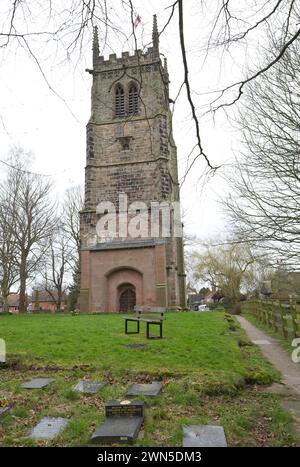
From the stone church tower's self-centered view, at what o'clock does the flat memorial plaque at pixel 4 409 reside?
The flat memorial plaque is roughly at 12 o'clock from the stone church tower.

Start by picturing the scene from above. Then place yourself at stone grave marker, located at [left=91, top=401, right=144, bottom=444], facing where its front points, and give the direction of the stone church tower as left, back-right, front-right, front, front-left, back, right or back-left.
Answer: back

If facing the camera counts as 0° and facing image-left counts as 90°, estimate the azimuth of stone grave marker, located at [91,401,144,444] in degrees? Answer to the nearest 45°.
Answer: approximately 0°

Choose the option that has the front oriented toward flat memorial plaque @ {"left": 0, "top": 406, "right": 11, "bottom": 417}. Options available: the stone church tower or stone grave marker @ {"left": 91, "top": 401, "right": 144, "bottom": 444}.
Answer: the stone church tower

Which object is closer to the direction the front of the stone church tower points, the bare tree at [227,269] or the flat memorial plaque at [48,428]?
the flat memorial plaque

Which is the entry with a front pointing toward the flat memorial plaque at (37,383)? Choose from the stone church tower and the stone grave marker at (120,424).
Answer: the stone church tower

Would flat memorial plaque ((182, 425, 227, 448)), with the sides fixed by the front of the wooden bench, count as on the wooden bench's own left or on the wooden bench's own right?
on the wooden bench's own left

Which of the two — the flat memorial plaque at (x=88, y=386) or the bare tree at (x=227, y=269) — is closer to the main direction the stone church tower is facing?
the flat memorial plaque

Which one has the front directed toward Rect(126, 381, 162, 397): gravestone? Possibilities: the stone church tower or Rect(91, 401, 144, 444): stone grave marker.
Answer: the stone church tower

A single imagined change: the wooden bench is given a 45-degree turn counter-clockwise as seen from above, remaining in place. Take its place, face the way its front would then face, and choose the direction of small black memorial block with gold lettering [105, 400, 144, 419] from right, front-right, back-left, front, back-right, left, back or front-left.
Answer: front

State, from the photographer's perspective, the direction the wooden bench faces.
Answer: facing the viewer and to the left of the viewer

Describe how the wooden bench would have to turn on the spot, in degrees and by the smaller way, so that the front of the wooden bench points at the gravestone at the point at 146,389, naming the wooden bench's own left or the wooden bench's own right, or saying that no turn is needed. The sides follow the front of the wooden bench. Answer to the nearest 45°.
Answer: approximately 45° to the wooden bench's own left

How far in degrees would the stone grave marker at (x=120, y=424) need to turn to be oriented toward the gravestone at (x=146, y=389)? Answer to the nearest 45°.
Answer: approximately 180°

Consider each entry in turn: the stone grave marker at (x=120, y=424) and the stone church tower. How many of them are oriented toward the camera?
2

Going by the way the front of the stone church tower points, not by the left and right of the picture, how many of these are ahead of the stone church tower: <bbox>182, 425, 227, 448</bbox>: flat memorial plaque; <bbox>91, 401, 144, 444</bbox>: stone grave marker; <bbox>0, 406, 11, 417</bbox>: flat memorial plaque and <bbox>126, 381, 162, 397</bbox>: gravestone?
4

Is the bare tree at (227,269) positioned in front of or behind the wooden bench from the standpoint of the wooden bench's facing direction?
behind
